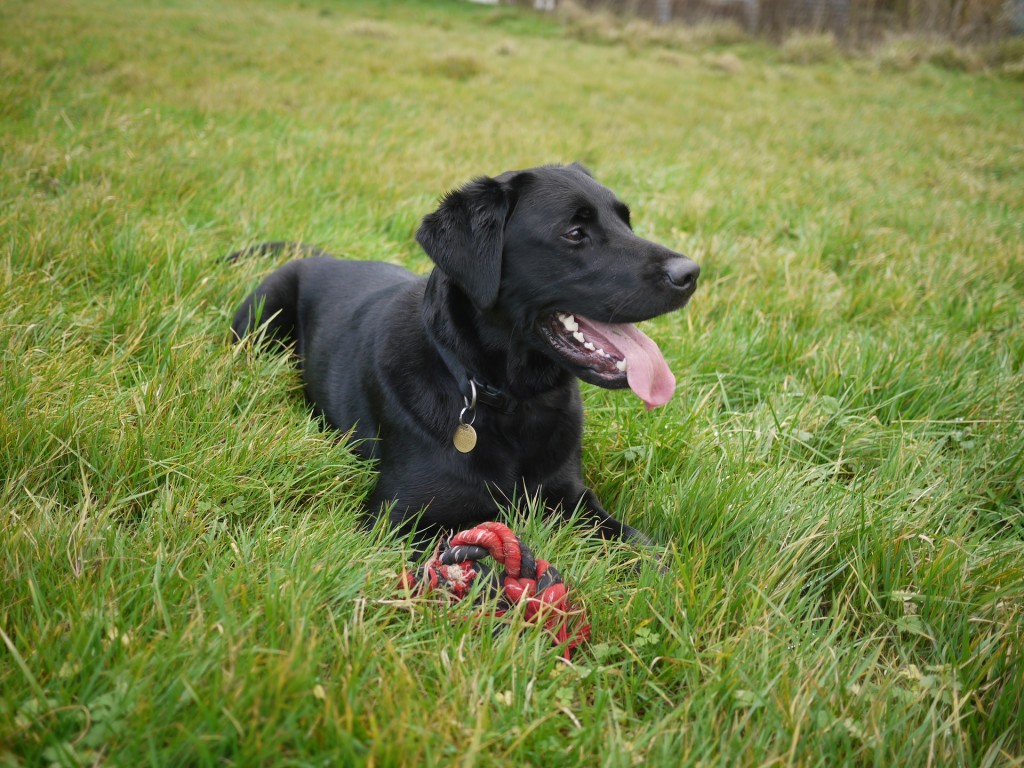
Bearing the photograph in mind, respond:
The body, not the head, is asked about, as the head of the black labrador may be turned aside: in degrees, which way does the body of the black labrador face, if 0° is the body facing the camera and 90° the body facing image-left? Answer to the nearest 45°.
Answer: approximately 315°
